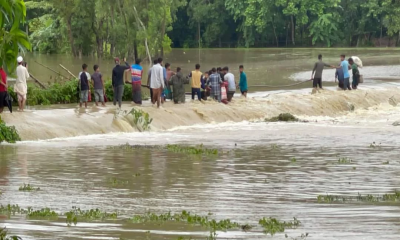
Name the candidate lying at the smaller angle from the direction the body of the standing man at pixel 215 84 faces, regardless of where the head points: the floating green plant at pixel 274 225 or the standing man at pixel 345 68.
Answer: the standing man

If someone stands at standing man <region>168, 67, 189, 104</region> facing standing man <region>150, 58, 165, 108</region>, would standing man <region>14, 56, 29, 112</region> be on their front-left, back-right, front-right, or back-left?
front-right

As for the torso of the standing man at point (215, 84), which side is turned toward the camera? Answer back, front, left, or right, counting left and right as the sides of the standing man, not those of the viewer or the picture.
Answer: back

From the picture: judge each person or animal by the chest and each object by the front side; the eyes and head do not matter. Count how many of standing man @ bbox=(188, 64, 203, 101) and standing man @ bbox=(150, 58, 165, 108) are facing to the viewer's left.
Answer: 0

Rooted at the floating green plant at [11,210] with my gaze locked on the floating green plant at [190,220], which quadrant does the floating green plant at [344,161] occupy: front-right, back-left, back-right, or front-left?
front-left

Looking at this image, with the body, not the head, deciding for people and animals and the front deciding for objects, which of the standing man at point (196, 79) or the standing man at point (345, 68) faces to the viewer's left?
the standing man at point (345, 68)
